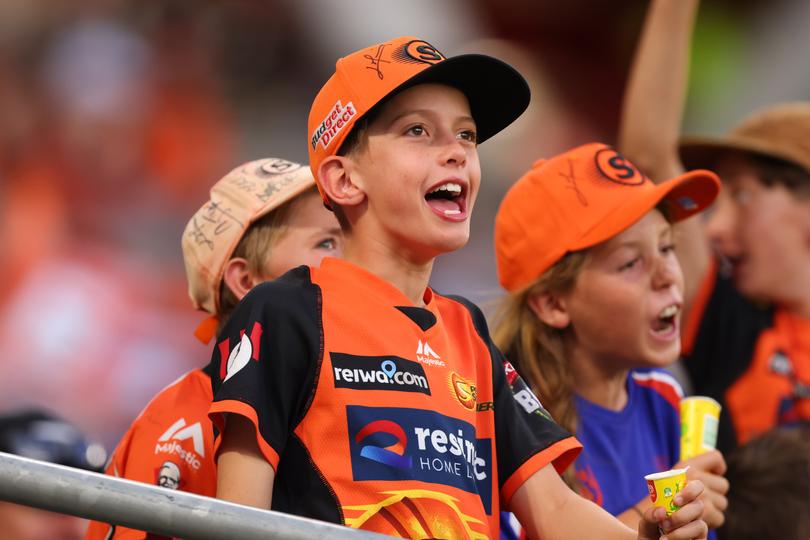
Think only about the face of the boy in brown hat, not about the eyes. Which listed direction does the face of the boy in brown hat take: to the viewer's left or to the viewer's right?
to the viewer's left

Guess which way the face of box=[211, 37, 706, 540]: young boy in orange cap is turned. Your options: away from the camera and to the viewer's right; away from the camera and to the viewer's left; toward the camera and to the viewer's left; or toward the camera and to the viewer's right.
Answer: toward the camera and to the viewer's right

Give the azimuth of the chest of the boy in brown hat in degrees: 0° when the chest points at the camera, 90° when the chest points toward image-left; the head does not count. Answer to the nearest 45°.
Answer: approximately 45°

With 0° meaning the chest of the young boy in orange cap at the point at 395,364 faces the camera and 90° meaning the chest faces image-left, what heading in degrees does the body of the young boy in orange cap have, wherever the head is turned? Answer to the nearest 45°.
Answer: approximately 315°

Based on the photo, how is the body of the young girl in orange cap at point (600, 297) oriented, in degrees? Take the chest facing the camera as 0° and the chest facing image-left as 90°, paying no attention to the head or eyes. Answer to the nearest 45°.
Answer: approximately 315°

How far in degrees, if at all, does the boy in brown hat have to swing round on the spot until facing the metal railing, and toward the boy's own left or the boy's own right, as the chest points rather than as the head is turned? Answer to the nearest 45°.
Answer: approximately 45° to the boy's own left

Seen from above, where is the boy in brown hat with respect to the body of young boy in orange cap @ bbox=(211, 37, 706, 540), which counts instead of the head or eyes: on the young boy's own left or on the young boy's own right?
on the young boy's own left

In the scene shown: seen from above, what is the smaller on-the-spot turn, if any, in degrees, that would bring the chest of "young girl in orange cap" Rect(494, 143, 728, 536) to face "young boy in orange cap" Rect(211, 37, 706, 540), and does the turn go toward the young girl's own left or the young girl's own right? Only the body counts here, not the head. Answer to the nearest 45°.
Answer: approximately 45° to the young girl's own right
